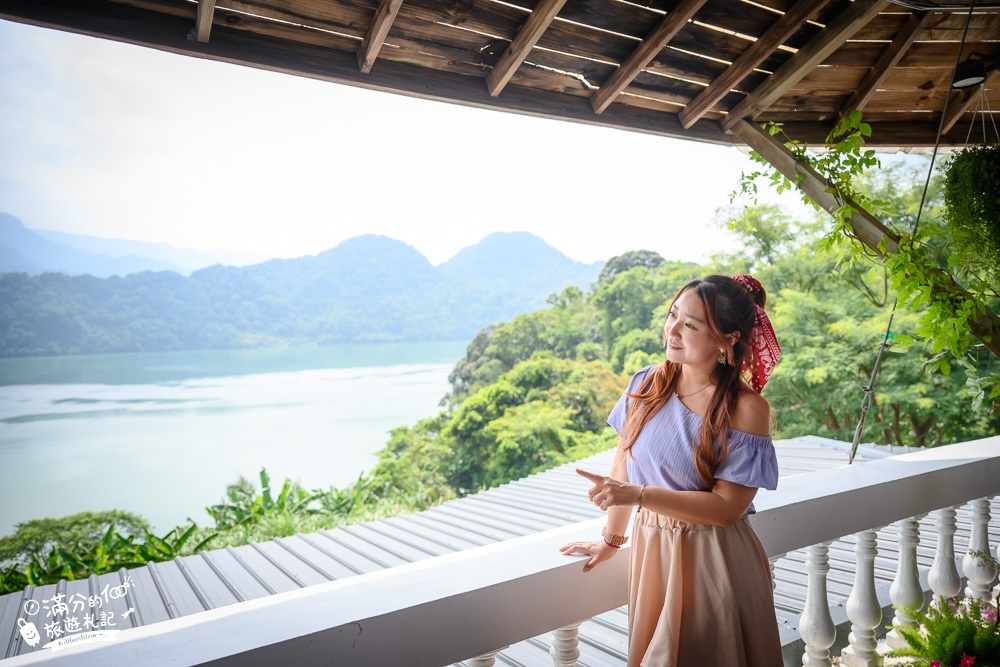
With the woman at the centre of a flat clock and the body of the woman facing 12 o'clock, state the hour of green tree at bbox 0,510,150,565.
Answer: The green tree is roughly at 3 o'clock from the woman.

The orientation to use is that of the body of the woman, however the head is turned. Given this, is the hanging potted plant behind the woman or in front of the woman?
behind

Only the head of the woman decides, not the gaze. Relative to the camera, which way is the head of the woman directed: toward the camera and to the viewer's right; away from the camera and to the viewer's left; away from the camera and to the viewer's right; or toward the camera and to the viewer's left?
toward the camera and to the viewer's left

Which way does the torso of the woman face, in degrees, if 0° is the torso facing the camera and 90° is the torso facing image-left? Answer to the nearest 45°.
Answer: approximately 45°

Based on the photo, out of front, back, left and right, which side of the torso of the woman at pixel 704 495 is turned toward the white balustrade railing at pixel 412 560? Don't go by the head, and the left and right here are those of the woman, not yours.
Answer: right

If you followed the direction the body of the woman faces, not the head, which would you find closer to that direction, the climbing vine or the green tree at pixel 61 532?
the green tree

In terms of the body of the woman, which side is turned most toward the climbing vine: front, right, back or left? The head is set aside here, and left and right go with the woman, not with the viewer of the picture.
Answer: back
